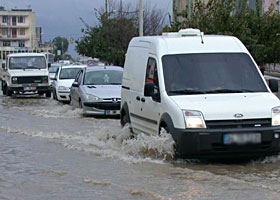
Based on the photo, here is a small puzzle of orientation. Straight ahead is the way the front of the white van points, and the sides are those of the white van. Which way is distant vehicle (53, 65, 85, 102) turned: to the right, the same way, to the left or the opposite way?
the same way

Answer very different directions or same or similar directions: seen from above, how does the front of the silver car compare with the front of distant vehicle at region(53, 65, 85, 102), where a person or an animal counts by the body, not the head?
same or similar directions

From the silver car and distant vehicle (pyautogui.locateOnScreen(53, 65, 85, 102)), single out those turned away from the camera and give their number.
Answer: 0

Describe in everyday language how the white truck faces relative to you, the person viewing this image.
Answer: facing the viewer

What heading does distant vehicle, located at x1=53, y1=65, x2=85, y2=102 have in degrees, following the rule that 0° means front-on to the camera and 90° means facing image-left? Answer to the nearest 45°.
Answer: approximately 315°

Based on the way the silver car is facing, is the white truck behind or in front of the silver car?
behind

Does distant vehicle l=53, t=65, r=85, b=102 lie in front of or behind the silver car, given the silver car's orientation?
behind

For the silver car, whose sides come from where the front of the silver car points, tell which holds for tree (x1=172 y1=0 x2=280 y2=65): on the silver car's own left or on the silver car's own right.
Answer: on the silver car's own left

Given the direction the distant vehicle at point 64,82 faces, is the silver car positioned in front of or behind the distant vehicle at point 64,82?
in front

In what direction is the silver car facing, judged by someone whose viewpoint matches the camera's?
facing the viewer and to the right of the viewer

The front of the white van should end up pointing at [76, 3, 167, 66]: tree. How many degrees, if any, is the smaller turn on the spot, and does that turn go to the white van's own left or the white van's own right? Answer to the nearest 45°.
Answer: approximately 135° to the white van's own left

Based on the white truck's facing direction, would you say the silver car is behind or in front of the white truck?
in front

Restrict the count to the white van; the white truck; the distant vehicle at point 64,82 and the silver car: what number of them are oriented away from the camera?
0

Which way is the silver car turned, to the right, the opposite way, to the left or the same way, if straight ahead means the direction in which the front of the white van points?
the same way
